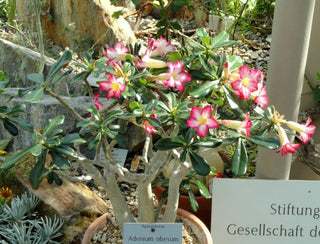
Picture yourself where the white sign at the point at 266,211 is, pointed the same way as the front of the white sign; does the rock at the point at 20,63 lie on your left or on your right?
on your right

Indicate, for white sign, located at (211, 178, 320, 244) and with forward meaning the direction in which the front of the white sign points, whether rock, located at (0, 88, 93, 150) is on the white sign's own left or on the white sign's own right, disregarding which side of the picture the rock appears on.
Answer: on the white sign's own right

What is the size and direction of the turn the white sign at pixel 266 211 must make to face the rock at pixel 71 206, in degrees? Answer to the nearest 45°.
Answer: approximately 90° to its right

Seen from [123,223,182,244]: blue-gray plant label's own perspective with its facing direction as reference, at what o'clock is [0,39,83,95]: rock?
The rock is roughly at 5 o'clock from the blue-gray plant label.

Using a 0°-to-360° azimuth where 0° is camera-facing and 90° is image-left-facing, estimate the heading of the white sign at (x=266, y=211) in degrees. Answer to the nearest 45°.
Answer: approximately 0°

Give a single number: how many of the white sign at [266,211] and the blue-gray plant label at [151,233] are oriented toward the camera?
2
